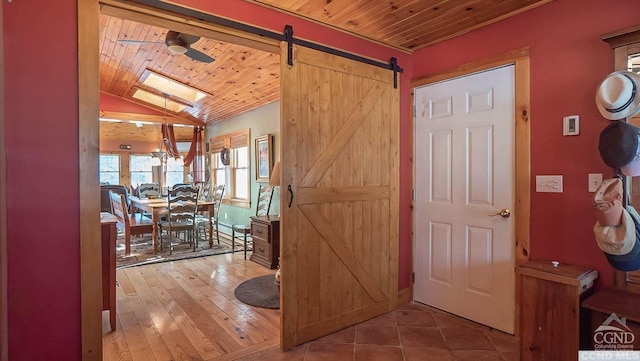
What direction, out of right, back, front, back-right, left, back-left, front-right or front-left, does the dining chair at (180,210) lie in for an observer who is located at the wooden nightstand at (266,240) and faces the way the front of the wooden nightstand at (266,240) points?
right

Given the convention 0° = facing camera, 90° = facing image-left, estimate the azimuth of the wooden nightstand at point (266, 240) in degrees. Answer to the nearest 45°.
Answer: approximately 45°

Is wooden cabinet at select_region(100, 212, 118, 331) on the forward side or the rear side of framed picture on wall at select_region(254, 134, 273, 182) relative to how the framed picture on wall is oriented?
on the forward side

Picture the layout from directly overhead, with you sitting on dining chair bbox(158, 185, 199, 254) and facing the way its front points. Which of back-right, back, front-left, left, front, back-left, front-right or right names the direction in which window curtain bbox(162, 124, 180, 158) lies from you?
front-right

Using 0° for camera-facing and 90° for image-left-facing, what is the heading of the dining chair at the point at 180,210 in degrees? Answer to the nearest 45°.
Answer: approximately 135°

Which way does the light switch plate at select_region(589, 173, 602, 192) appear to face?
toward the camera

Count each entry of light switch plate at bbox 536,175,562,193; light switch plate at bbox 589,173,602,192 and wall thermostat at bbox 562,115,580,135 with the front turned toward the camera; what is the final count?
3

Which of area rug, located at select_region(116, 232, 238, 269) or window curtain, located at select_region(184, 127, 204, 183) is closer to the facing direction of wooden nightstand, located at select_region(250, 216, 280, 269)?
the area rug

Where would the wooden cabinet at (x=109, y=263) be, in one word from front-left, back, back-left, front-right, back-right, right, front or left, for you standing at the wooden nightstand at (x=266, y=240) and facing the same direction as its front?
front

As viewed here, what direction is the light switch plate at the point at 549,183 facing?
toward the camera

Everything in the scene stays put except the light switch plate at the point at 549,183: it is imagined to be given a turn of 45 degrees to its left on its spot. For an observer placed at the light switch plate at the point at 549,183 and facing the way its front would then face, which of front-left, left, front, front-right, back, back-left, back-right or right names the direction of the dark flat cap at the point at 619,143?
front
